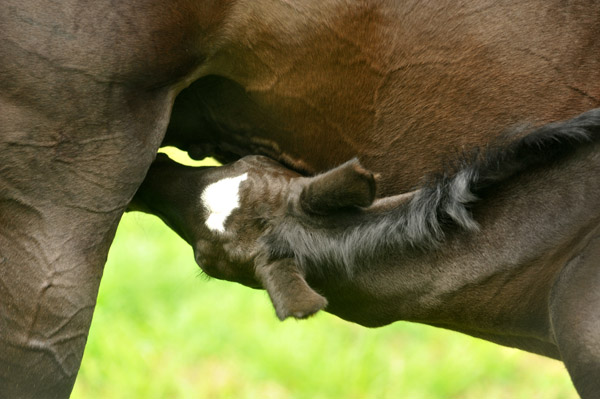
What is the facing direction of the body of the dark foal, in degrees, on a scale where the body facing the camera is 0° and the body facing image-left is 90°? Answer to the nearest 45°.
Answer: approximately 90°

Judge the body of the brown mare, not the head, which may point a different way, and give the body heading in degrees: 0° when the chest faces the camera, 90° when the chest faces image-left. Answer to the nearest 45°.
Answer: approximately 270°

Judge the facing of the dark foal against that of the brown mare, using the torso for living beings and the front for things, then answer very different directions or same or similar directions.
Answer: very different directions
